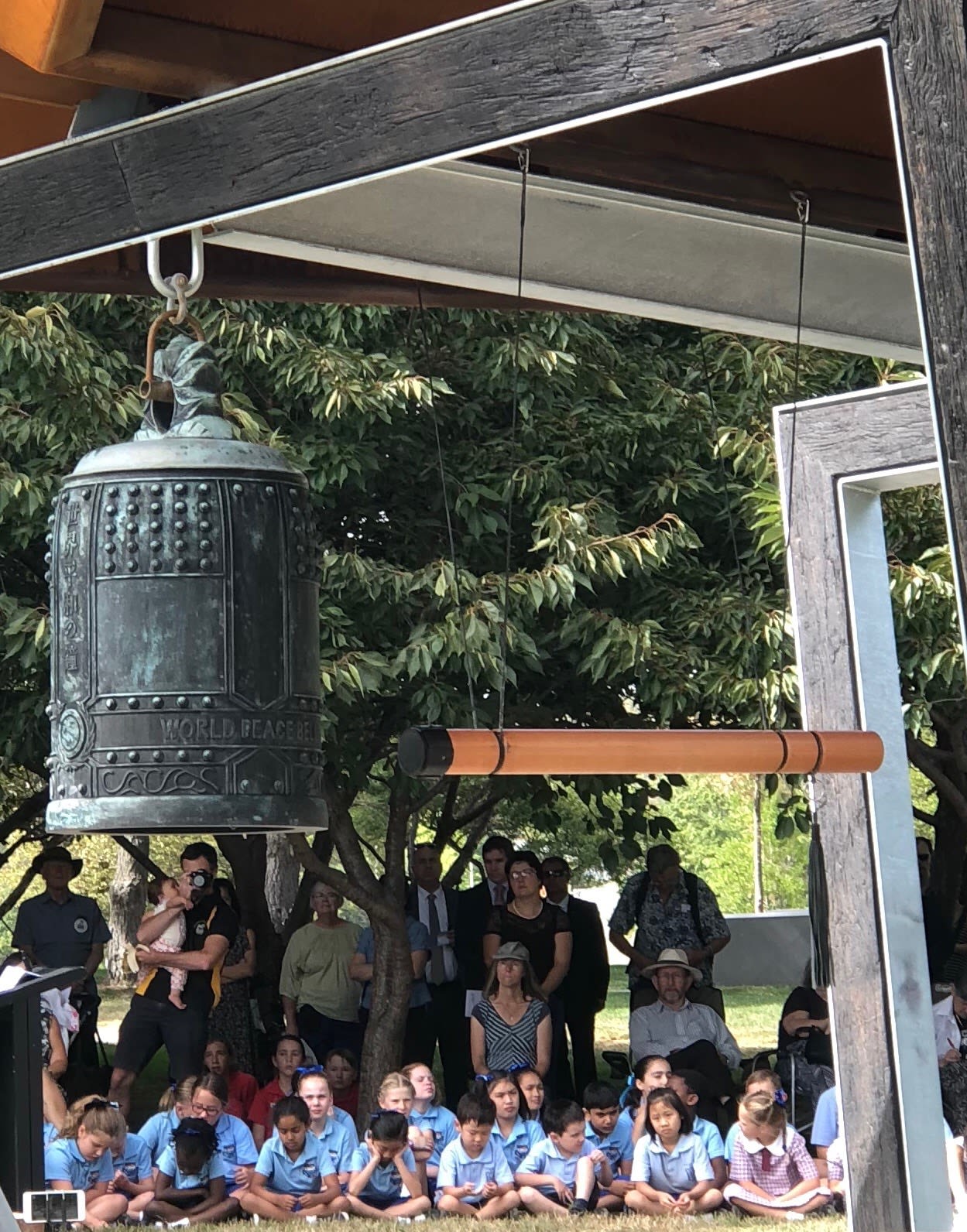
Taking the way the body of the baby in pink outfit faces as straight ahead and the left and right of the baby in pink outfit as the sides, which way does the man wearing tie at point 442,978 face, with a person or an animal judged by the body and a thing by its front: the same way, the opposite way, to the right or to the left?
to the right

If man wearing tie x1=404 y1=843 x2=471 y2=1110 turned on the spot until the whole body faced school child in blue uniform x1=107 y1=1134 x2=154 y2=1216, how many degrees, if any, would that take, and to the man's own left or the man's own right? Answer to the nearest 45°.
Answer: approximately 45° to the man's own right

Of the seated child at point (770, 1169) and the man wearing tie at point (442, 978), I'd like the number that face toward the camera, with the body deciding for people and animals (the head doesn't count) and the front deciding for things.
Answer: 2

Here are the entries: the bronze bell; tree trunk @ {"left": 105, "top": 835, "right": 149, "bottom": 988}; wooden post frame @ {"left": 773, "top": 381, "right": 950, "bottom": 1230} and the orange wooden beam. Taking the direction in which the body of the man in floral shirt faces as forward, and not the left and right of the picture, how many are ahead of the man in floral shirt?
3

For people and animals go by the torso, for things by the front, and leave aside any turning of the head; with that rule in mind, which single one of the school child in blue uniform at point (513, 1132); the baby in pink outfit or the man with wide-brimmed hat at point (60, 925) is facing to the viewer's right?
the baby in pink outfit

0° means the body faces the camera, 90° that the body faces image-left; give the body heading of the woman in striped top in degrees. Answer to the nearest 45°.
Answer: approximately 0°

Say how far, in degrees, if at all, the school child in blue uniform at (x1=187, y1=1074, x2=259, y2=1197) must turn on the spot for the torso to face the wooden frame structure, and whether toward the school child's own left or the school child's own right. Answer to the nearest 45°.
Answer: approximately 45° to the school child's own left

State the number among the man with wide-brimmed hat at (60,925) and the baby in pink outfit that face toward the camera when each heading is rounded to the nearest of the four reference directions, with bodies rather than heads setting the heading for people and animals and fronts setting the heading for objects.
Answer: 1

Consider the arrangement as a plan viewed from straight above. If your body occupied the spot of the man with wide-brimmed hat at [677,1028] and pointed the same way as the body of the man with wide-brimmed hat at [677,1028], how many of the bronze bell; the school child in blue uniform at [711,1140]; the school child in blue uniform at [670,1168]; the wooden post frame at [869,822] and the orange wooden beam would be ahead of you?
5
